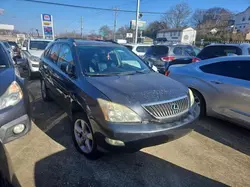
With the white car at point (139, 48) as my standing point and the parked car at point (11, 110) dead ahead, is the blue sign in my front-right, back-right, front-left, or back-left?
back-right

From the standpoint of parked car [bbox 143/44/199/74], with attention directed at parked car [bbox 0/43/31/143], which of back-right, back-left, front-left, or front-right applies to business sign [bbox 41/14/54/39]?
back-right

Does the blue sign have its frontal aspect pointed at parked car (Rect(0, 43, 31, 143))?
yes

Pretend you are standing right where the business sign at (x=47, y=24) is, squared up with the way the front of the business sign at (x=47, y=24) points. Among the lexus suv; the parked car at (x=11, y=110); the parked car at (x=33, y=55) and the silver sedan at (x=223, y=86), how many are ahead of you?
4

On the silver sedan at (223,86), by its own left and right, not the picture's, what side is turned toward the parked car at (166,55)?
back

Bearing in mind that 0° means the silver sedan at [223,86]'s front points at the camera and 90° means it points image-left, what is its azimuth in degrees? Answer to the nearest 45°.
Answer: approximately 315°

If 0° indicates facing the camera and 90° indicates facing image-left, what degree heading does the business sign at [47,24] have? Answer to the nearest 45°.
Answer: approximately 0°

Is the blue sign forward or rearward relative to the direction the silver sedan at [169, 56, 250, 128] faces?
rearward
